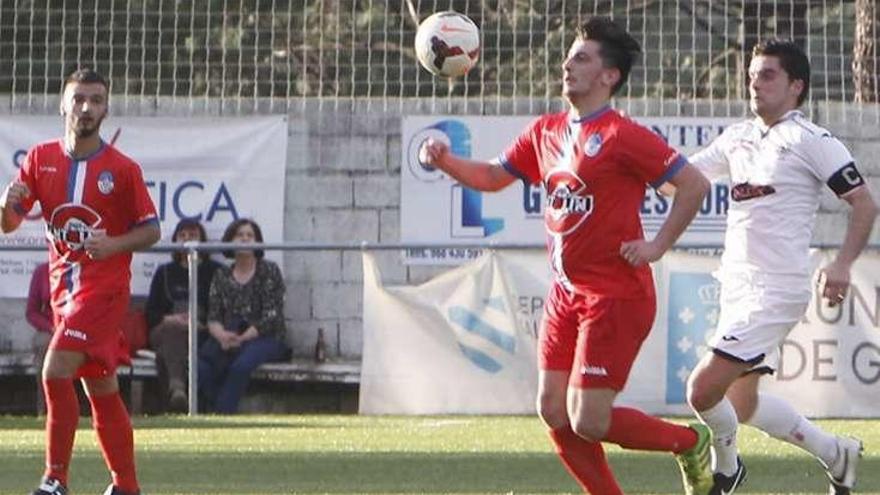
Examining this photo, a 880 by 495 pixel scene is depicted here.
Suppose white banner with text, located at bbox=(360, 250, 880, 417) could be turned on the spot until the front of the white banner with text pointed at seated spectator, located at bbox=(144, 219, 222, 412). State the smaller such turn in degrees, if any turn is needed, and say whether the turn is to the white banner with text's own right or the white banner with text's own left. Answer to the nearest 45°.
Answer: approximately 90° to the white banner with text's own right

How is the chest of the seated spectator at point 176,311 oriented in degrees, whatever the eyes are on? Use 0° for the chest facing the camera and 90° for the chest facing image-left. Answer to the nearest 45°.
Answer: approximately 0°

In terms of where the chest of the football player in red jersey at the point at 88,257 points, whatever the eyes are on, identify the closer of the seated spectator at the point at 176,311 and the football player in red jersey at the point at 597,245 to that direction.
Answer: the football player in red jersey

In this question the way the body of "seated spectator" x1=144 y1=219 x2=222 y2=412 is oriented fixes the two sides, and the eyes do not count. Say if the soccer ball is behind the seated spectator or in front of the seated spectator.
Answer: in front

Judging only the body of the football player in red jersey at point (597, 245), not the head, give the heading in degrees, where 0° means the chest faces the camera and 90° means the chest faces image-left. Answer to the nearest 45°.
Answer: approximately 45°

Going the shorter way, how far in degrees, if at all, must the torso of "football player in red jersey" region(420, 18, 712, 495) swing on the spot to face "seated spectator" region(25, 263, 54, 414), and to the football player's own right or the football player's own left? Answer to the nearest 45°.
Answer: approximately 90° to the football player's own right

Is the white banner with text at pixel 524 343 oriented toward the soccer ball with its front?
yes

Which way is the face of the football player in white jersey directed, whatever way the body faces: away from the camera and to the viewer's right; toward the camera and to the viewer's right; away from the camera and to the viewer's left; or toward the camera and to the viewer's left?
toward the camera and to the viewer's left

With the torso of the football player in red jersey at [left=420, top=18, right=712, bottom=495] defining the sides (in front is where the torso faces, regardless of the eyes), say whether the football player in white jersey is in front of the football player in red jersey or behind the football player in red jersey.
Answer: behind

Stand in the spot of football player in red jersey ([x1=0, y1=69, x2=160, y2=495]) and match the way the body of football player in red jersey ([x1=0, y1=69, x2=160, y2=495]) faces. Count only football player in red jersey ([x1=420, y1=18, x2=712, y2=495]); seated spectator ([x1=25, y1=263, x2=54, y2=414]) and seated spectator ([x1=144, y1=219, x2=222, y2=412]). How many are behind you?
2
